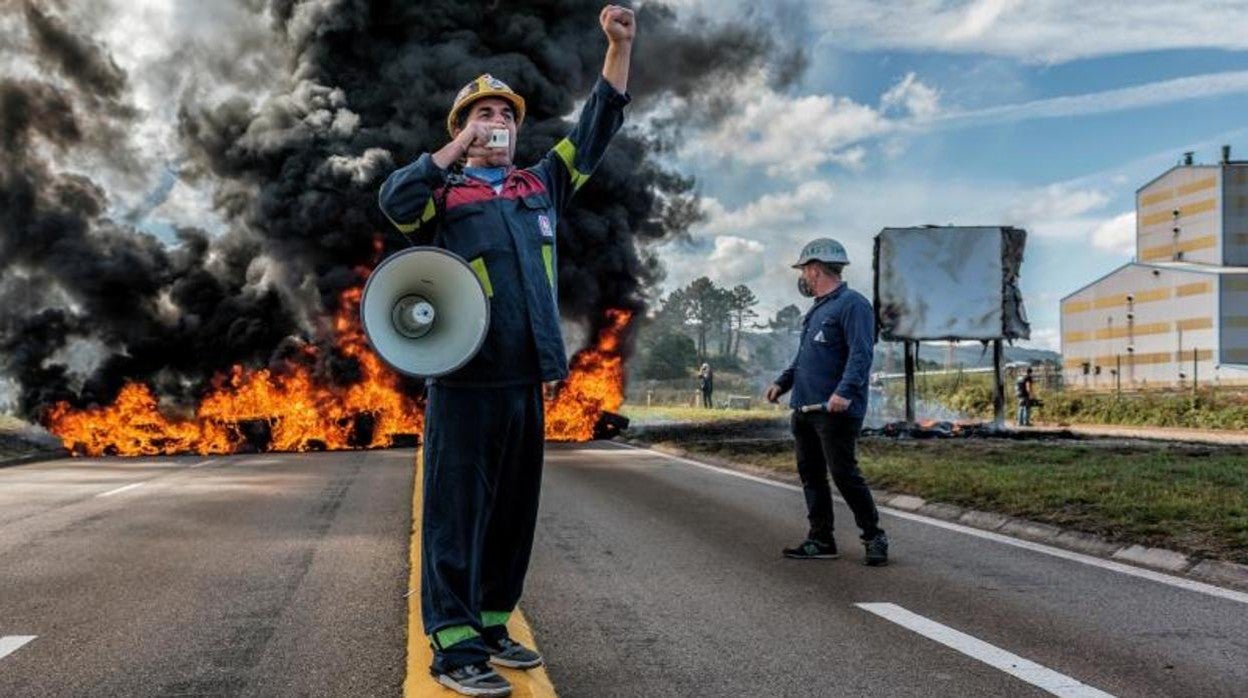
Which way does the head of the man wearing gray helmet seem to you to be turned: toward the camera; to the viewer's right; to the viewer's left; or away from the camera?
to the viewer's left

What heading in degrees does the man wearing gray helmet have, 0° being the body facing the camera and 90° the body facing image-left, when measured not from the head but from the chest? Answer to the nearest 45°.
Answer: approximately 45°

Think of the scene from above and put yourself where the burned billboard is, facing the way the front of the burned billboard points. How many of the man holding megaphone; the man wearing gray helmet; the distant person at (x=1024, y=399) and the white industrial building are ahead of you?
2

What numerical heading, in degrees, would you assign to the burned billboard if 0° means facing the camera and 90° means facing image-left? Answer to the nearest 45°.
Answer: approximately 0°

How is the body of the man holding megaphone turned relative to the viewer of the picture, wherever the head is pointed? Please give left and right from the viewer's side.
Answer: facing the viewer and to the right of the viewer

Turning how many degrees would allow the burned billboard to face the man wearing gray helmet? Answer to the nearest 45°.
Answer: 0° — it already faces them

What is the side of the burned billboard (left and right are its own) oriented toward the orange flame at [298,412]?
right

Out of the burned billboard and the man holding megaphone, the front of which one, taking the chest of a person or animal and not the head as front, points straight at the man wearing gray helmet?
the burned billboard

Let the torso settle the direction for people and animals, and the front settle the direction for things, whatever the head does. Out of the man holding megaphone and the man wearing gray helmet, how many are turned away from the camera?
0

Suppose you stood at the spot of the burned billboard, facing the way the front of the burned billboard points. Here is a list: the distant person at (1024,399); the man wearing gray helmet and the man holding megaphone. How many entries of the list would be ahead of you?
2

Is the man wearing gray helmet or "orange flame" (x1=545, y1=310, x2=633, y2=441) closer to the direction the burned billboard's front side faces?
the man wearing gray helmet

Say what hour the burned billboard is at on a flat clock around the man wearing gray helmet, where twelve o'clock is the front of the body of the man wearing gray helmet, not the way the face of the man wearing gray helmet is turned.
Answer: The burned billboard is roughly at 5 o'clock from the man wearing gray helmet.

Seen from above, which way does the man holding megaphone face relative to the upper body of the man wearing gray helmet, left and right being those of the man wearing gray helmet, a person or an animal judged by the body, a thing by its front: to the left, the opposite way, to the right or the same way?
to the left

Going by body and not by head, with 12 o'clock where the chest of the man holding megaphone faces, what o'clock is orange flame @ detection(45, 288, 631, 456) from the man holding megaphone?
The orange flame is roughly at 7 o'clock from the man holding megaphone.

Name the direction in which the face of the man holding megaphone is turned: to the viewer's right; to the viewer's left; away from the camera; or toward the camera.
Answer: toward the camera
